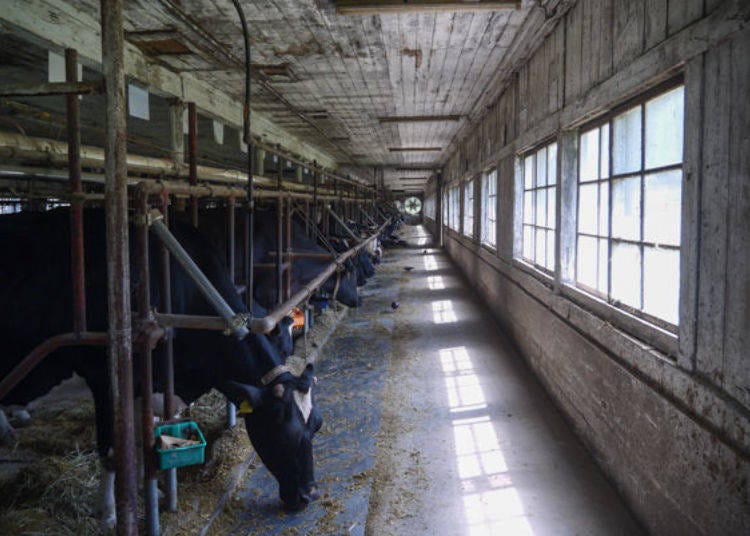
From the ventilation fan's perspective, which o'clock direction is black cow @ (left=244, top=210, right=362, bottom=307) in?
The black cow is roughly at 12 o'clock from the ventilation fan.

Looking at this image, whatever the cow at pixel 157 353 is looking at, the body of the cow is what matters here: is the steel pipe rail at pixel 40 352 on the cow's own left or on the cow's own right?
on the cow's own right

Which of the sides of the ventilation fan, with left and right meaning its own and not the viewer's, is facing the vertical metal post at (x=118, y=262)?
front

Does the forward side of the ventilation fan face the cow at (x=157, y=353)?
yes

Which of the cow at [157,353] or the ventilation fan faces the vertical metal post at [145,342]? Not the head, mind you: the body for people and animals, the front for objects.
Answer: the ventilation fan

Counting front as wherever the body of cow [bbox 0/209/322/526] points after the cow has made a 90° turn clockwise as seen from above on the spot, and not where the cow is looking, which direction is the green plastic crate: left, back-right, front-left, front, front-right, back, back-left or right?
front

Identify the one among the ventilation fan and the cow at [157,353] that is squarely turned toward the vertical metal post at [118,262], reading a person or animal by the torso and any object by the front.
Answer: the ventilation fan

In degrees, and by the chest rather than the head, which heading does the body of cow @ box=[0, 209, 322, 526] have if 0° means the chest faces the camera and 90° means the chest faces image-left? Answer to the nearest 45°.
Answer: approximately 270°

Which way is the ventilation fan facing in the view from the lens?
facing the viewer

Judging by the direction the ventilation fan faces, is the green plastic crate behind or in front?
in front

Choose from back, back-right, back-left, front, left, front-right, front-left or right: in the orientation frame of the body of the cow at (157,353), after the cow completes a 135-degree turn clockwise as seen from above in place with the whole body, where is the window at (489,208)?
back

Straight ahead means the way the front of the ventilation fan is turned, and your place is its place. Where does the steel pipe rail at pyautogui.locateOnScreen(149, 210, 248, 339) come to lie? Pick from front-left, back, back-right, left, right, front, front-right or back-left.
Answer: front

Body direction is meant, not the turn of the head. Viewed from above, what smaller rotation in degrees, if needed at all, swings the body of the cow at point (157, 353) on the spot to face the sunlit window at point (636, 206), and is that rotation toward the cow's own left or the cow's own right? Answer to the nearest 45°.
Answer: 0° — it already faces it

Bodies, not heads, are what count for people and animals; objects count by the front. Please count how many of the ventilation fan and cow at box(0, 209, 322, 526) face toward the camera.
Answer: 1

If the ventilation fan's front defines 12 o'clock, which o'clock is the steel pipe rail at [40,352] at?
The steel pipe rail is roughly at 12 o'clock from the ventilation fan.

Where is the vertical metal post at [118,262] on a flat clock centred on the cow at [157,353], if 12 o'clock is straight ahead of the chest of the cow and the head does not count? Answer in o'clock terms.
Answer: The vertical metal post is roughly at 3 o'clock from the cow.

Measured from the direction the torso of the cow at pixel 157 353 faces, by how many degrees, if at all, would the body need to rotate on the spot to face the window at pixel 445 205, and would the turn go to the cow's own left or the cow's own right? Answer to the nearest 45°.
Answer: approximately 45° to the cow's own left
